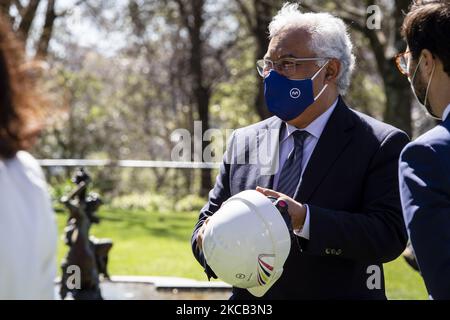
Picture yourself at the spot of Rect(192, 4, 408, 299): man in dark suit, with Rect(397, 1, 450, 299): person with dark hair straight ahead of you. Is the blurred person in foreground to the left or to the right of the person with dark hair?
right

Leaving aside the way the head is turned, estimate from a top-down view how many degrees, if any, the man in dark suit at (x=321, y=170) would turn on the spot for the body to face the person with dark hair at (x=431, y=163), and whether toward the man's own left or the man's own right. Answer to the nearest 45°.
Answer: approximately 45° to the man's own left

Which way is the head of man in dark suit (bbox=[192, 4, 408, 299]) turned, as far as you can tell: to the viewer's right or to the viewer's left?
to the viewer's left

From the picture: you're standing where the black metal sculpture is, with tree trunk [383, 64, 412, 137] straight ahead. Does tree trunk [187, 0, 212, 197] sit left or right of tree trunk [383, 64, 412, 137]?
left

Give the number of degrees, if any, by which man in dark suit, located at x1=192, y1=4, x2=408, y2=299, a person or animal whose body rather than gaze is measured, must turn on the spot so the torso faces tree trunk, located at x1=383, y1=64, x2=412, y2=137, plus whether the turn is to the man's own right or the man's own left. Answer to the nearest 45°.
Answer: approximately 135° to the man's own right

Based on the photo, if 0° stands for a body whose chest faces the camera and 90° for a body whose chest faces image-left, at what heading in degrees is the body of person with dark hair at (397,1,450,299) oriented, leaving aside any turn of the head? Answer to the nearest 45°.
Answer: approximately 135°

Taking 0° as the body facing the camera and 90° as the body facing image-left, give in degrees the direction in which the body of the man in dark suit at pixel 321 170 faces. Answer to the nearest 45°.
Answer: approximately 45°

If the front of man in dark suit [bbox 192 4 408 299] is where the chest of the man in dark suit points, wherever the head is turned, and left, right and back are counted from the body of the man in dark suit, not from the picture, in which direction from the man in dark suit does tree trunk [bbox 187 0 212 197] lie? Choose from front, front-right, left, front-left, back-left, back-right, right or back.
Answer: back-right

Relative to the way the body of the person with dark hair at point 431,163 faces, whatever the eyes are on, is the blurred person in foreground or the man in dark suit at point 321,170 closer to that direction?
the man in dark suit

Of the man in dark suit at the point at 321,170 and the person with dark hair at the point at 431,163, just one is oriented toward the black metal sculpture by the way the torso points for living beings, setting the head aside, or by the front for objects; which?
the person with dark hair

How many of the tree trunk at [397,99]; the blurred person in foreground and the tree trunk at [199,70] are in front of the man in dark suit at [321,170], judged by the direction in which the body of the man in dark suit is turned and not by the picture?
1

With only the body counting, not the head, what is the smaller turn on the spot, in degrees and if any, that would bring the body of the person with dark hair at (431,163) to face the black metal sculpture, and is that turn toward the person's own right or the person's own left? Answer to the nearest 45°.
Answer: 0° — they already face it

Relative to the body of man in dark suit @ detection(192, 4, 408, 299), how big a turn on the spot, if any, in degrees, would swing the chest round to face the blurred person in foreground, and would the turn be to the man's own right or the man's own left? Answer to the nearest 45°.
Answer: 0° — they already face them

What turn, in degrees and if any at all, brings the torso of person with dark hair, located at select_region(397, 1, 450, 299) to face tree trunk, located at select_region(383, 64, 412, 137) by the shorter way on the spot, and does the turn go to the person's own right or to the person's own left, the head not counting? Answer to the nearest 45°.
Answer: approximately 45° to the person's own right
